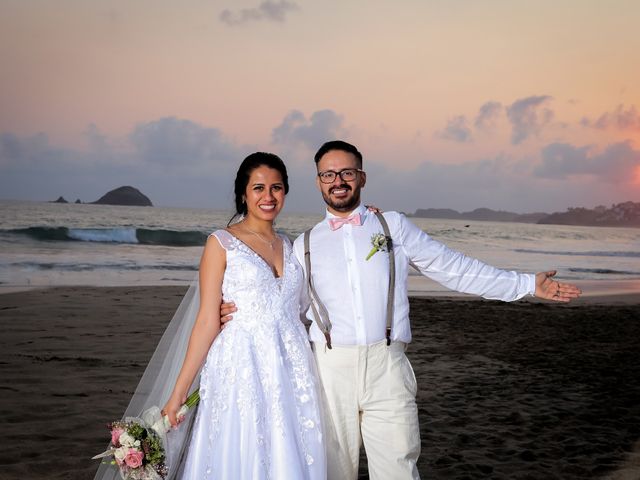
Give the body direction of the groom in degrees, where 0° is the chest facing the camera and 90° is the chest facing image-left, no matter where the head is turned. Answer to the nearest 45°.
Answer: approximately 0°

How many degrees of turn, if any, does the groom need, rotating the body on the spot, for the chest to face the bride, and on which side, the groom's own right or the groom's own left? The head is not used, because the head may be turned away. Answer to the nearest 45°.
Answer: approximately 90° to the groom's own right
